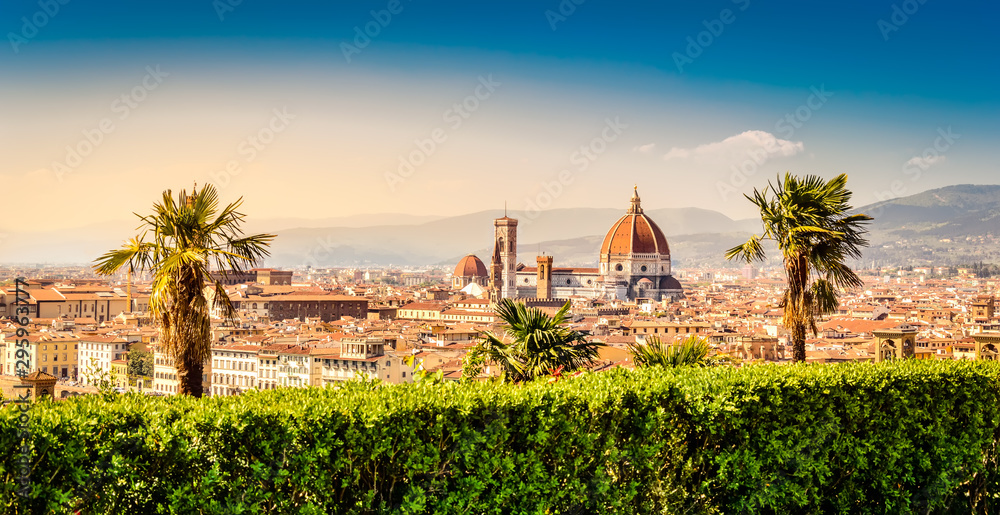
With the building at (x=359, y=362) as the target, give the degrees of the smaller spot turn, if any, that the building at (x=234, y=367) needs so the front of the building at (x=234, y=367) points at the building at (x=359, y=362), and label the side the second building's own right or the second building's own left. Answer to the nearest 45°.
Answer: approximately 45° to the second building's own left

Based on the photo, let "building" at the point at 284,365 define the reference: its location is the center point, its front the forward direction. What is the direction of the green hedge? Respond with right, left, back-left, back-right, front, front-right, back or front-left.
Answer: front

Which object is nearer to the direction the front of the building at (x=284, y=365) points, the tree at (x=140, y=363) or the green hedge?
the green hedge

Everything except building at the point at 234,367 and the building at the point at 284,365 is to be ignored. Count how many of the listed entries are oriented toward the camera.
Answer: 2

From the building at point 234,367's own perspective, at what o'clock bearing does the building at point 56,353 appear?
the building at point 56,353 is roughly at 4 o'clock from the building at point 234,367.

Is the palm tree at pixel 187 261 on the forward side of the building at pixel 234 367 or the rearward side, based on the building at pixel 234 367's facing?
on the forward side

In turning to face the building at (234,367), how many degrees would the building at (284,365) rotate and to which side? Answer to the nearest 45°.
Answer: approximately 135° to its right

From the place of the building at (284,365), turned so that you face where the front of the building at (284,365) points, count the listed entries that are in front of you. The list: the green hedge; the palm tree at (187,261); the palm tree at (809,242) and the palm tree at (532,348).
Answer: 4

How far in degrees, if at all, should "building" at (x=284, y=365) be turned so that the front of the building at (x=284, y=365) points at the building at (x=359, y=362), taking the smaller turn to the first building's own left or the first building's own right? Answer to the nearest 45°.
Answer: approximately 45° to the first building's own left

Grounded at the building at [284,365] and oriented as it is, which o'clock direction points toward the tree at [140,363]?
The tree is roughly at 4 o'clock from the building.

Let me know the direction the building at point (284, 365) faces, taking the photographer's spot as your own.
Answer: facing the viewer
